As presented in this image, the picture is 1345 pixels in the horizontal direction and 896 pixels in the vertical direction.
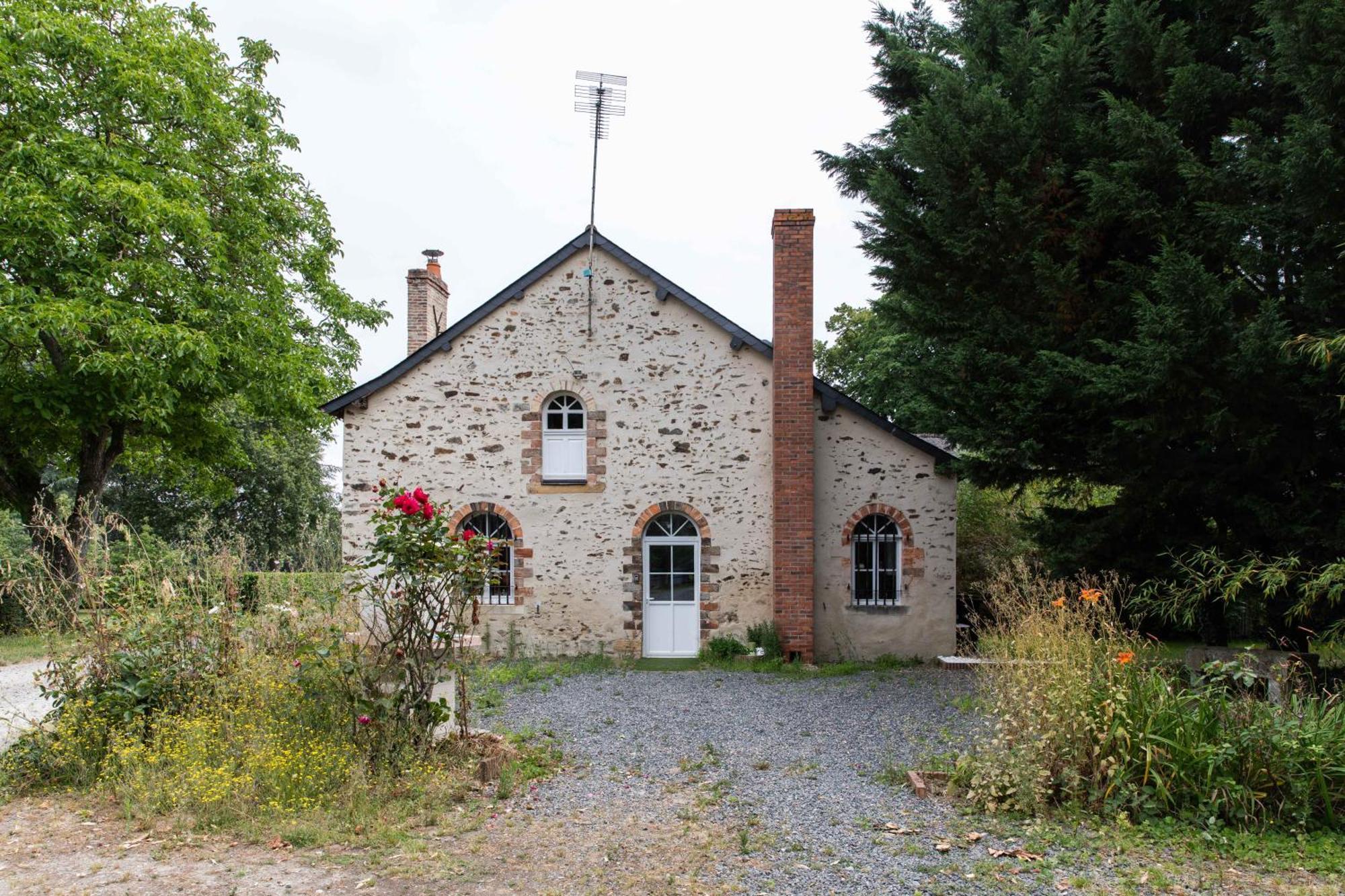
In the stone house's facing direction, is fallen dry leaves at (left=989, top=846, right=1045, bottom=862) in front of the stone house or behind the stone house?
in front

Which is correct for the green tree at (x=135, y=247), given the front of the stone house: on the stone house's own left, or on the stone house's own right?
on the stone house's own right

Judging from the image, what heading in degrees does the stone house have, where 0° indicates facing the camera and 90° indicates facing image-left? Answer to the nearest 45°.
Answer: approximately 0°
